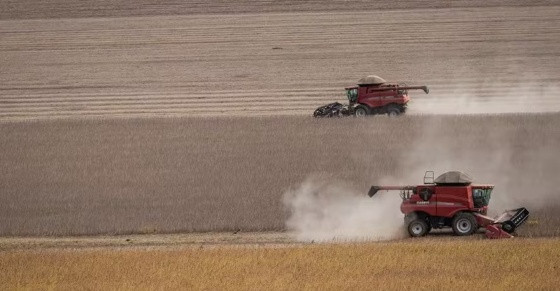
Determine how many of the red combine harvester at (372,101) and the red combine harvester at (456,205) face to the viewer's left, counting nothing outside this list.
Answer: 1

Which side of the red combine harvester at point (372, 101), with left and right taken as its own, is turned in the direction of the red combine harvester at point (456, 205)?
left

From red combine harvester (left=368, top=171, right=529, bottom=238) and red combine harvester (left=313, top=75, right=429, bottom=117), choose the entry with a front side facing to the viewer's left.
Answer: red combine harvester (left=313, top=75, right=429, bottom=117)

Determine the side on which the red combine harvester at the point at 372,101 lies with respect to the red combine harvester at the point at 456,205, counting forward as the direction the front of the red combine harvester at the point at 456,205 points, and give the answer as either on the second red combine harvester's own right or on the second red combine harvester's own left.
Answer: on the second red combine harvester's own left

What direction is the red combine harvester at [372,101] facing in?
to the viewer's left

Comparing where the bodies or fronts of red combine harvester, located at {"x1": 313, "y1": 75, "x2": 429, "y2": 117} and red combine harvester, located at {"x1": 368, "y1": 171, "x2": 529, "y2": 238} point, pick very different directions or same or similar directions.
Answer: very different directions

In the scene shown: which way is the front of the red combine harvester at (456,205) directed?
to the viewer's right
